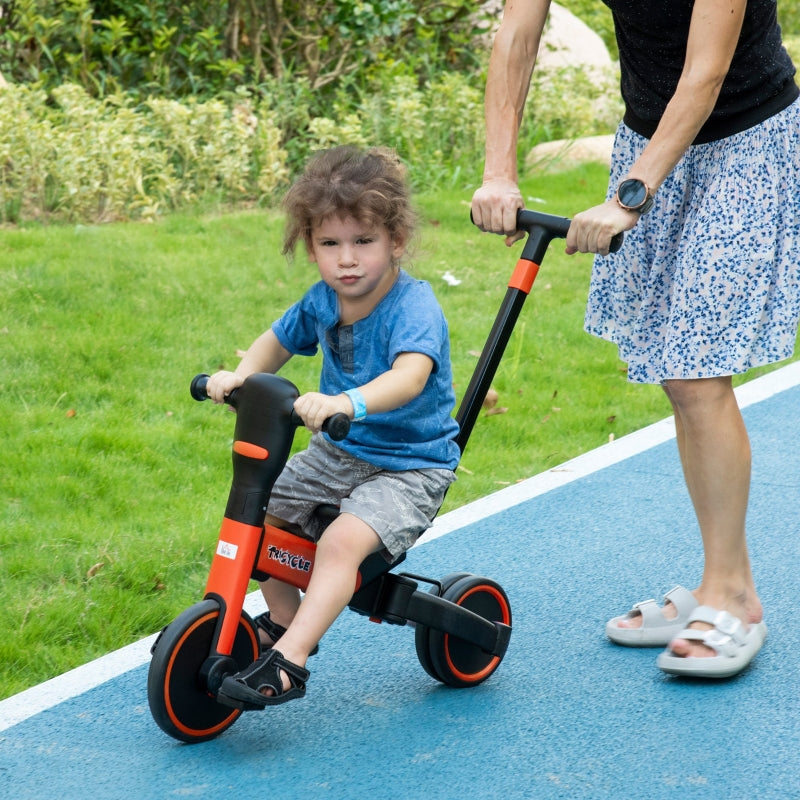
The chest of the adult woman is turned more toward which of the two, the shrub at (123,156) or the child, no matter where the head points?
the child

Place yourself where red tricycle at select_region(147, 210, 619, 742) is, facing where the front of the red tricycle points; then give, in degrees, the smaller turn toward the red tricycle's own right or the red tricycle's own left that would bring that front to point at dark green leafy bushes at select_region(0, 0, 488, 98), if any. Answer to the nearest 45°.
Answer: approximately 135° to the red tricycle's own right

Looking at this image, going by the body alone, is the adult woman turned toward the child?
yes

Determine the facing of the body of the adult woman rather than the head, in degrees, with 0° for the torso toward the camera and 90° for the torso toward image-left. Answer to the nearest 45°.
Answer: approximately 45°

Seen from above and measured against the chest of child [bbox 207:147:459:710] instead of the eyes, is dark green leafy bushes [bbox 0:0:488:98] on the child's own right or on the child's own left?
on the child's own right

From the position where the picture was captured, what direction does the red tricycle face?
facing the viewer and to the left of the viewer

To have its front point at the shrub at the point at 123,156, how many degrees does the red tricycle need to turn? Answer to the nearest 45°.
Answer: approximately 135° to its right

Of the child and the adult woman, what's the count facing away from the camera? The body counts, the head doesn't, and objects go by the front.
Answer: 0

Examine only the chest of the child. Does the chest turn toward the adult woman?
no
